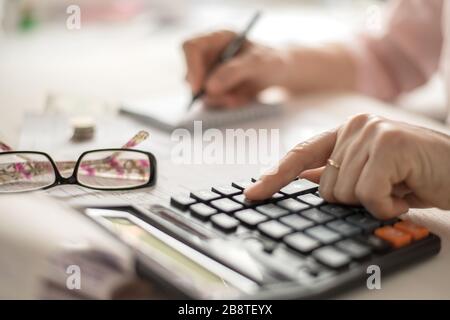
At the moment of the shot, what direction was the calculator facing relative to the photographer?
facing away from the viewer and to the right of the viewer
